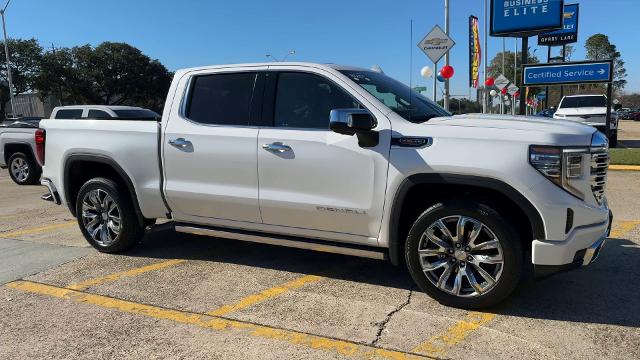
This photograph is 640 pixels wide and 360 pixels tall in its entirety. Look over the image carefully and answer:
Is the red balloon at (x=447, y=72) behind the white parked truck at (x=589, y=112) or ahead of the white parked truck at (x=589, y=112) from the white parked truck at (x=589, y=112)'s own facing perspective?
ahead

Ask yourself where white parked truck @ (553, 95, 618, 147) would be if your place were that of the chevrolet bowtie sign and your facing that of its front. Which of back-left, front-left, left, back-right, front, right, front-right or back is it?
back-left

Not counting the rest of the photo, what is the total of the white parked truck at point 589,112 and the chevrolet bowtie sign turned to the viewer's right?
0

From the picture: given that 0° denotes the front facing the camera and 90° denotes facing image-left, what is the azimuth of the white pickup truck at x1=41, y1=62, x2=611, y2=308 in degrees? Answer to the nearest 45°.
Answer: approximately 315°

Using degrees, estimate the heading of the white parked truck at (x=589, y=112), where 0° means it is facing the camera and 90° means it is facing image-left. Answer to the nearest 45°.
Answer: approximately 45°

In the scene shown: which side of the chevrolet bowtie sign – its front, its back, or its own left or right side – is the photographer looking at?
front

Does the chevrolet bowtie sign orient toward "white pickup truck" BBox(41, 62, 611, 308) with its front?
yes

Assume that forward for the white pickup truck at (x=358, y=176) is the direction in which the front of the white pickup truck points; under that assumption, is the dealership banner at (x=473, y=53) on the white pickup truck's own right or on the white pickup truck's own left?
on the white pickup truck's own left

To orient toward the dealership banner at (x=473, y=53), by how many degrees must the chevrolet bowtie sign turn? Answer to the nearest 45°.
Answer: approximately 180°

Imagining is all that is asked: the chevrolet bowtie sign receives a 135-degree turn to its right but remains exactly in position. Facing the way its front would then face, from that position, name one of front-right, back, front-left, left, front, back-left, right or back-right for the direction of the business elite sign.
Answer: right

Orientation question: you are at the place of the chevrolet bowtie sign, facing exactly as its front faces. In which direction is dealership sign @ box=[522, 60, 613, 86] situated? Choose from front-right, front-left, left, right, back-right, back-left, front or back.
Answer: back-left
